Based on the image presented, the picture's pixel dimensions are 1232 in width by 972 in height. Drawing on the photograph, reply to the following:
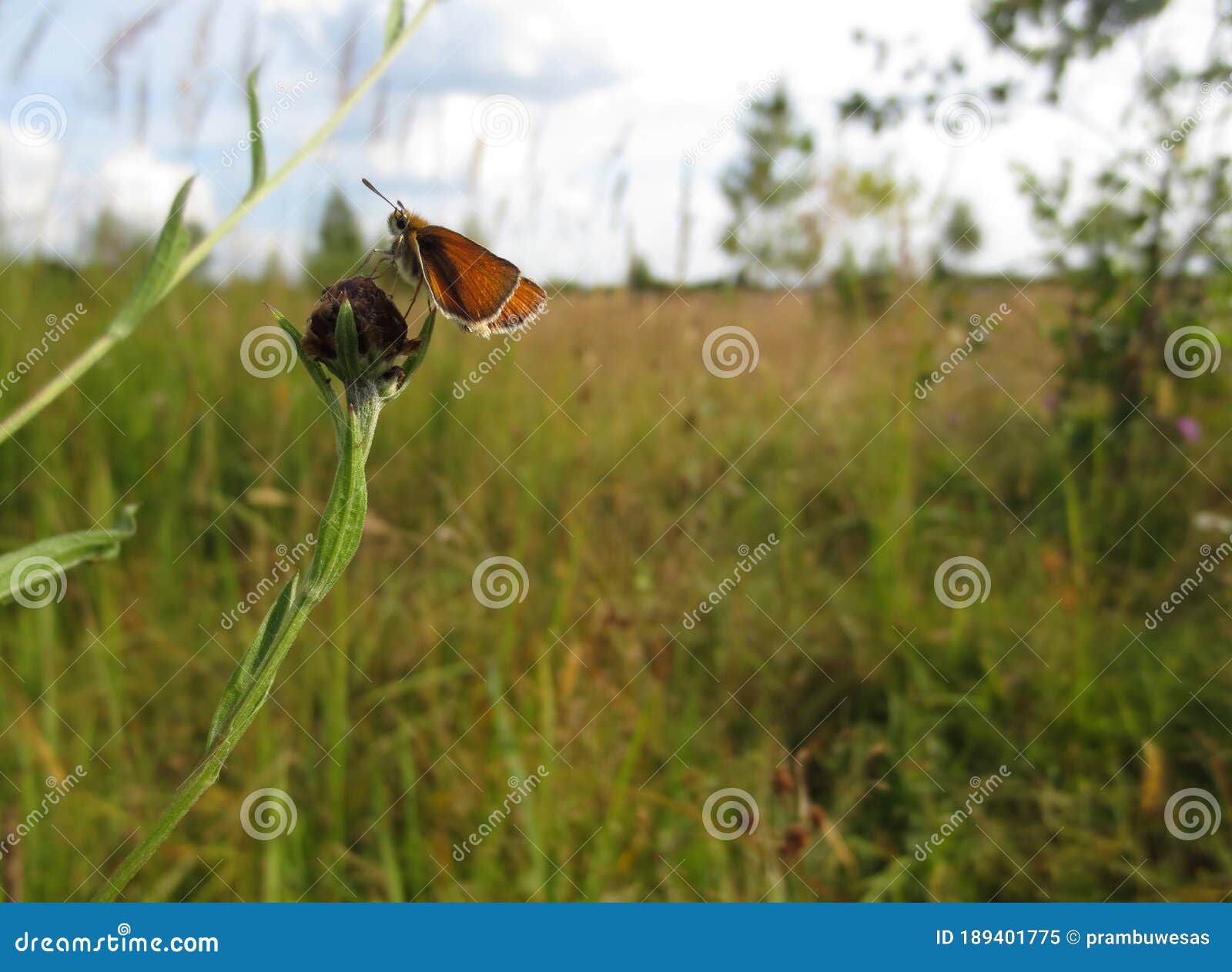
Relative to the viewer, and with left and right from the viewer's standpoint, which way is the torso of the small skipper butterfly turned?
facing to the left of the viewer

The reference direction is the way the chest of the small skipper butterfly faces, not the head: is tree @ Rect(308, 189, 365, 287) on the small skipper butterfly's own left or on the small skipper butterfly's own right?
on the small skipper butterfly's own right
